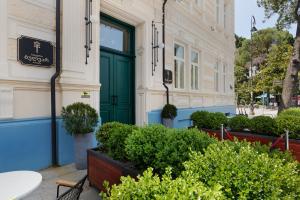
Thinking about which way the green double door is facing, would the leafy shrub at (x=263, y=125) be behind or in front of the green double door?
in front

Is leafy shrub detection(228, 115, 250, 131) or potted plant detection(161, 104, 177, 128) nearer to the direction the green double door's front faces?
the leafy shrub

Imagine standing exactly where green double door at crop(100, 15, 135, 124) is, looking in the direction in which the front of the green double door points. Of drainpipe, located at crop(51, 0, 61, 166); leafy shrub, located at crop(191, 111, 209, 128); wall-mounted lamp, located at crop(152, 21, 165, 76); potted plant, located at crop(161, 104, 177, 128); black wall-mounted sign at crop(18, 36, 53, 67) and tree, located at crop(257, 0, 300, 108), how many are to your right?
2

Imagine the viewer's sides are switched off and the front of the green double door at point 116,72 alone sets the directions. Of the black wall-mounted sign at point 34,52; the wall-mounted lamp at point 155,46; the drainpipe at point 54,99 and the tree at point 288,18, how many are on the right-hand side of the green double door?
2

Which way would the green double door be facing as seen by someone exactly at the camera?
facing the viewer and to the right of the viewer

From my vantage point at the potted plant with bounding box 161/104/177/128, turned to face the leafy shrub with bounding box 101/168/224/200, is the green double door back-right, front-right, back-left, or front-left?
front-right

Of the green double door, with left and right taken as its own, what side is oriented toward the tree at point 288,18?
left

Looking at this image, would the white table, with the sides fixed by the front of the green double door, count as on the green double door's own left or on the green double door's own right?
on the green double door's own right

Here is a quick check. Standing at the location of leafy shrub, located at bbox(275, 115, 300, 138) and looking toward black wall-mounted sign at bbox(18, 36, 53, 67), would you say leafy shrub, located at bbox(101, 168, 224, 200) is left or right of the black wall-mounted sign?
left

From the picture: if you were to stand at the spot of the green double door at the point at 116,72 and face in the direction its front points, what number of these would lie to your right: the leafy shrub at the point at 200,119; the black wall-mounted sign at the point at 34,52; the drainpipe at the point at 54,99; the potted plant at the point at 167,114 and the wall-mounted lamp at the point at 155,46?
2

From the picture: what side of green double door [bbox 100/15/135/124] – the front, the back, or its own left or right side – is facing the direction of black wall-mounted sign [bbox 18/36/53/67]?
right

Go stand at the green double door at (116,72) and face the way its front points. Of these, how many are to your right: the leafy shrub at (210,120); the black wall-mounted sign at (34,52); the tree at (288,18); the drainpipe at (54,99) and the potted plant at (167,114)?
2

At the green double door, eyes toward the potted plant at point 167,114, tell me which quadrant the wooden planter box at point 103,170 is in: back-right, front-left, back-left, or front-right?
back-right

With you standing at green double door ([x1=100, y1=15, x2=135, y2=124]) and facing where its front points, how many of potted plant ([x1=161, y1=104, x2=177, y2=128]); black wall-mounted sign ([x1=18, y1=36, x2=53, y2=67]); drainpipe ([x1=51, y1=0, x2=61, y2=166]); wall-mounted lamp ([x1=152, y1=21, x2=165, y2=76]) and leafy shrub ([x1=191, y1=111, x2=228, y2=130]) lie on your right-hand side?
2

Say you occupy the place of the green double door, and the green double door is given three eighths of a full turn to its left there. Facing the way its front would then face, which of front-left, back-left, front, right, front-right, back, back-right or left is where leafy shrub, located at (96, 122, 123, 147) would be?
back

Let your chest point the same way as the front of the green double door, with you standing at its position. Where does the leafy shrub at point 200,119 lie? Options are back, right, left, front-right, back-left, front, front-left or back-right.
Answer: front-left

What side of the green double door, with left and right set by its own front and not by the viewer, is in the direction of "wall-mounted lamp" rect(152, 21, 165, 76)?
left

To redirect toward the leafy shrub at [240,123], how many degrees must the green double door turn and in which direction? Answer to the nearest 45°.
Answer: approximately 45° to its left

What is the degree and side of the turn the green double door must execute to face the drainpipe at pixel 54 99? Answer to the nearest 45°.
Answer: approximately 90° to its right
